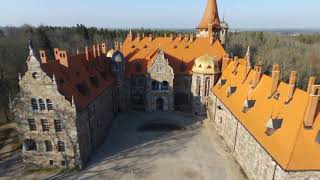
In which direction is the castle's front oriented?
toward the camera
